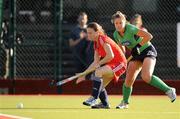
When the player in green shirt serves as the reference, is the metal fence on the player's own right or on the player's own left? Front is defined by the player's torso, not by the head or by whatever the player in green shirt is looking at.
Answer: on the player's own right

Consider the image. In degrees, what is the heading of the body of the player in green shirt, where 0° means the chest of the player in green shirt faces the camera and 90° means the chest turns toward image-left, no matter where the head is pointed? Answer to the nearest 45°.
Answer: approximately 45°
